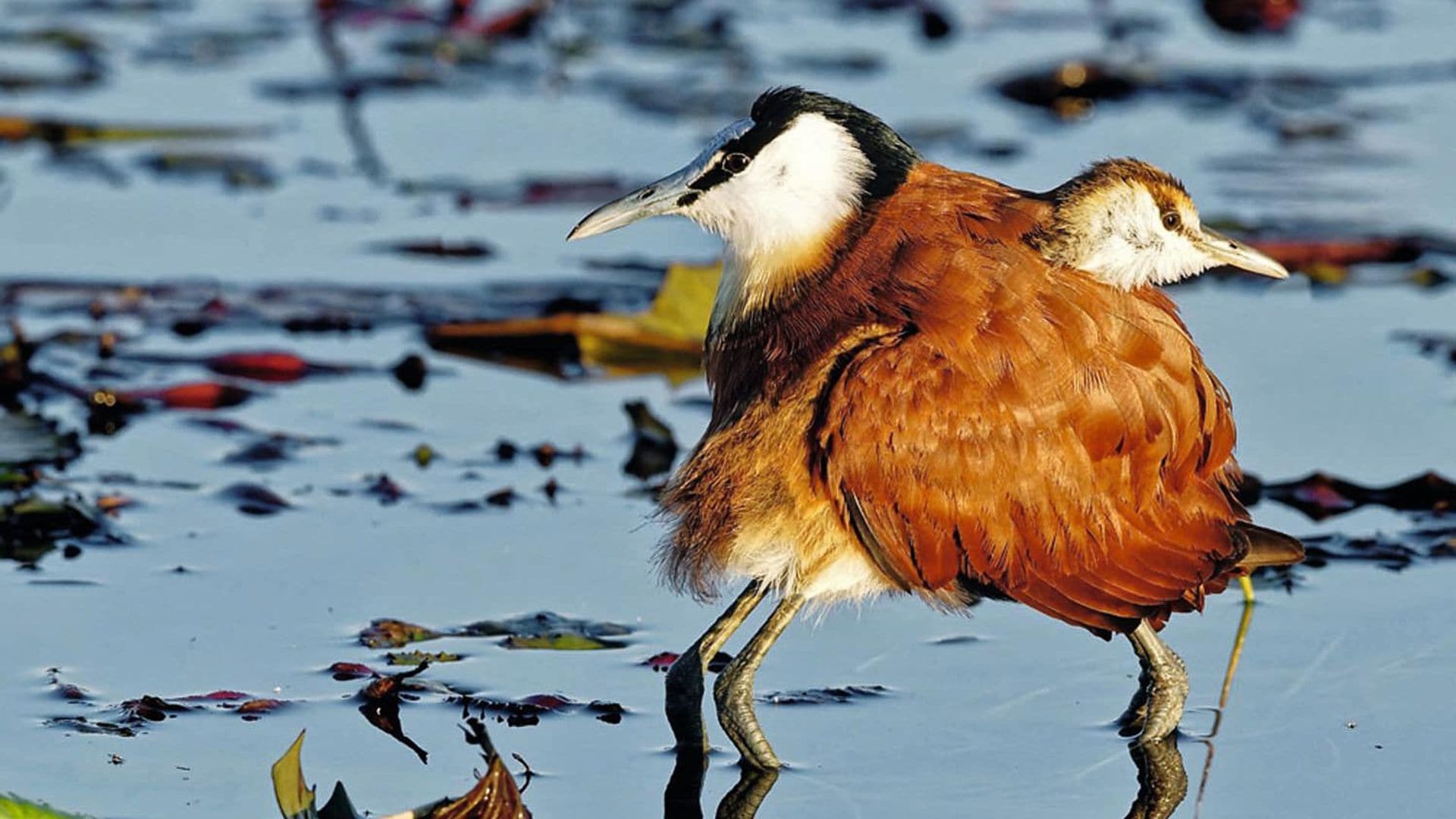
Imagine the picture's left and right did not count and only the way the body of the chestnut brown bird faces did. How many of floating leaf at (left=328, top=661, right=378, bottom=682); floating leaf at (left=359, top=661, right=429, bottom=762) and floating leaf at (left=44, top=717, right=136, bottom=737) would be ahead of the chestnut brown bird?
3

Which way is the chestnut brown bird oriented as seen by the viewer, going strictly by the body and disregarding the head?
to the viewer's left

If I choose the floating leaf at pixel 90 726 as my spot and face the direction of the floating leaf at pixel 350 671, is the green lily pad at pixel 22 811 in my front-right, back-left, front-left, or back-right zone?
back-right

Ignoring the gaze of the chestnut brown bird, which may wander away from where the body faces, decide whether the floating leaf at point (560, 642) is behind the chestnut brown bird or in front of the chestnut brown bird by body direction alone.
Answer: in front

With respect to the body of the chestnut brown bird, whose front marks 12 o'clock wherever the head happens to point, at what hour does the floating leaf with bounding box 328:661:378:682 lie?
The floating leaf is roughly at 12 o'clock from the chestnut brown bird.

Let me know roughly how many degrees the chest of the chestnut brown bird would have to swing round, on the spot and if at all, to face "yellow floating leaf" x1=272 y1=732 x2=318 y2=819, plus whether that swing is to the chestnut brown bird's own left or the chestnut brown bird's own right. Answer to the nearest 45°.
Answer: approximately 45° to the chestnut brown bird's own left

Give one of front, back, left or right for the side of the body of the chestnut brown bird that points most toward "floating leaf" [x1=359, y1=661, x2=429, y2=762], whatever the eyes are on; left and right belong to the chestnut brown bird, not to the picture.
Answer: front

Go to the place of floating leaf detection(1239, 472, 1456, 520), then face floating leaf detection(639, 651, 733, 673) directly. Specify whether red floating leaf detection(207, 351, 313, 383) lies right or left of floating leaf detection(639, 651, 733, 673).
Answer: right

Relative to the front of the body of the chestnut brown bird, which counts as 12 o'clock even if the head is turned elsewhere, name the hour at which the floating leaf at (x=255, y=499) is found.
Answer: The floating leaf is roughly at 1 o'clock from the chestnut brown bird.

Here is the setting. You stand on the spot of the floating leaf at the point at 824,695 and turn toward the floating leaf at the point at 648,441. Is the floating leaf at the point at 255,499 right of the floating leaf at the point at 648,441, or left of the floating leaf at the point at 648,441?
left

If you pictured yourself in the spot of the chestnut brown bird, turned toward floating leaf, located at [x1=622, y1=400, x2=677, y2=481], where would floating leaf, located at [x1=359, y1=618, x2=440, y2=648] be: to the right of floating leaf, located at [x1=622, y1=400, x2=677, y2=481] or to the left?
left

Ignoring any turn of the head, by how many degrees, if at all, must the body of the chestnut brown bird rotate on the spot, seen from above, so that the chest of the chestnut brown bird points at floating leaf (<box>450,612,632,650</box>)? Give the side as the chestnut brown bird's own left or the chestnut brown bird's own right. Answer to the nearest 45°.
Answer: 0° — it already faces it
